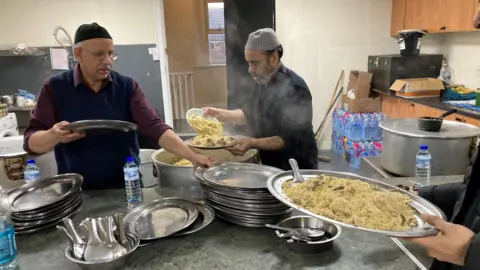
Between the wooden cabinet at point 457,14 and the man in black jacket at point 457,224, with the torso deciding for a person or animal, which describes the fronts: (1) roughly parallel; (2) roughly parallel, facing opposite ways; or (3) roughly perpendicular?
roughly perpendicular

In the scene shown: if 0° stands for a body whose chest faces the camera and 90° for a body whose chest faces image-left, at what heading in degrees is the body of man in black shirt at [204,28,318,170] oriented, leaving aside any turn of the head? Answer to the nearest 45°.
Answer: approximately 45°

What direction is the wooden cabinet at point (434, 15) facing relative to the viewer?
toward the camera

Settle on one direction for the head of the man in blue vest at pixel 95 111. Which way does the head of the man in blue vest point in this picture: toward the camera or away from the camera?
toward the camera

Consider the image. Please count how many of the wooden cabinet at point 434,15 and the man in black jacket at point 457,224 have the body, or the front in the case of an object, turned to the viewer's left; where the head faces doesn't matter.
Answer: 1

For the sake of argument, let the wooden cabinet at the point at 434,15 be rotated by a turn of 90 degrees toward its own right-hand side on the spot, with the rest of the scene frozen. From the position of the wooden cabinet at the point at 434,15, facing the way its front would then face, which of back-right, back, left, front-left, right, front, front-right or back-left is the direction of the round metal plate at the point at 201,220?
left

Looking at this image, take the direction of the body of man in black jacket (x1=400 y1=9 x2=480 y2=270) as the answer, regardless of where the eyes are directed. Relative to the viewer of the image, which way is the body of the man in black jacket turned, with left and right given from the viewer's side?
facing to the left of the viewer

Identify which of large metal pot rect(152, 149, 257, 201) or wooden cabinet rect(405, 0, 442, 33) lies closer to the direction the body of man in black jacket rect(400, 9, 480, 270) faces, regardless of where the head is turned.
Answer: the large metal pot

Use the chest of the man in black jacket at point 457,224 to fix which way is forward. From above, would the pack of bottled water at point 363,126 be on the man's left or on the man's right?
on the man's right

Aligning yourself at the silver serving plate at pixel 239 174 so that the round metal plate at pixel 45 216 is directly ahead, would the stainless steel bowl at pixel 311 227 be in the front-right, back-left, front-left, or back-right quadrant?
back-left

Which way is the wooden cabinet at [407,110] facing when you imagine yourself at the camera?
facing the viewer and to the left of the viewer

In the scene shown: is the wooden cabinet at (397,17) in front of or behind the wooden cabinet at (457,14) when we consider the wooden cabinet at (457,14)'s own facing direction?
behind

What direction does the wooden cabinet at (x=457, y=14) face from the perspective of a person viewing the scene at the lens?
facing the viewer

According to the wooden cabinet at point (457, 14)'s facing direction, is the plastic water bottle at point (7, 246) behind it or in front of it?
in front

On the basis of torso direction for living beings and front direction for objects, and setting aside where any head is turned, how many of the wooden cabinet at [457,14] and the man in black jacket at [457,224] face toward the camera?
1

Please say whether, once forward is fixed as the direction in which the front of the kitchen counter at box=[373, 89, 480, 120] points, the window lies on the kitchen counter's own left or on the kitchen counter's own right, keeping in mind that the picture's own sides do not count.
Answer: on the kitchen counter's own right

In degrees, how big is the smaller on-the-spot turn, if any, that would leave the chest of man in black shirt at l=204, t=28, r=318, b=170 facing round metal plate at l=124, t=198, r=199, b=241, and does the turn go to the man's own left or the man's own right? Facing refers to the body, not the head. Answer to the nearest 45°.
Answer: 0° — they already face it
